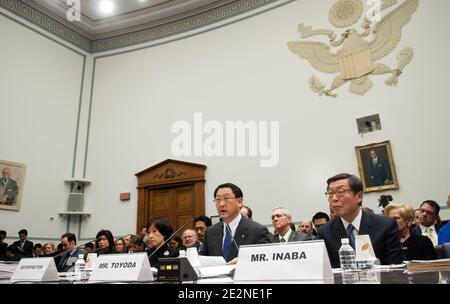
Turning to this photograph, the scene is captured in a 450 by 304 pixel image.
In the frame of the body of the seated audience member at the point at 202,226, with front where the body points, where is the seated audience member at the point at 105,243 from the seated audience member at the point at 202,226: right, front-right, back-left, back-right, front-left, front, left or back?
front-right

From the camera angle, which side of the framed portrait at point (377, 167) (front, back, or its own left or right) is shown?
front

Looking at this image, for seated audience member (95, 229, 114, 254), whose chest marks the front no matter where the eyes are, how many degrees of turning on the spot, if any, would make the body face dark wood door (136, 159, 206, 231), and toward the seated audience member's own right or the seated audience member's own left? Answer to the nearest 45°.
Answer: approximately 180°

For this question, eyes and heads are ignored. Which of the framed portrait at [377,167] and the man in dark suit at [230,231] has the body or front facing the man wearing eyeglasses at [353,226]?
the framed portrait

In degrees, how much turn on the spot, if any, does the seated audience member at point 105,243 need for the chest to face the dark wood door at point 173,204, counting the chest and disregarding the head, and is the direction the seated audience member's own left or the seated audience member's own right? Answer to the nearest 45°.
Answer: approximately 180°

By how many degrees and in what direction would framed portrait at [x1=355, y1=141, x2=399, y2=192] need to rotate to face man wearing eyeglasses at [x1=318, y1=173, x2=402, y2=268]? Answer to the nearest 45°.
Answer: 0° — it already faces them

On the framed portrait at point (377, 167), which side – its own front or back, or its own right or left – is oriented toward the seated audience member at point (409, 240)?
front

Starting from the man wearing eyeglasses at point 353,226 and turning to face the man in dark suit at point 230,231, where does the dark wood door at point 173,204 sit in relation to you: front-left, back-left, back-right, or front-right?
front-right

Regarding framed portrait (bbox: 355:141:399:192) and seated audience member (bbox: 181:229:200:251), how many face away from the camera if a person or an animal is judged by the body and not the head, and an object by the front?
0

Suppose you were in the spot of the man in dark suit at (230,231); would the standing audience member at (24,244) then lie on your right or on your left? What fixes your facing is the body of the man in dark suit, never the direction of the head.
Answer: on your right

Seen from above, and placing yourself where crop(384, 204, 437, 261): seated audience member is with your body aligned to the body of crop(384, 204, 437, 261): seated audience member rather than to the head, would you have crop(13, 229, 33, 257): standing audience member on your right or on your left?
on your right

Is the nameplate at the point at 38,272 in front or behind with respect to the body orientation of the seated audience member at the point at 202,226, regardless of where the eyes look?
in front

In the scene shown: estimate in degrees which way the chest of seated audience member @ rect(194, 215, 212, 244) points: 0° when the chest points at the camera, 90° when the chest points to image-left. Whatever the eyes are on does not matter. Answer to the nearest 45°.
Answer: approximately 45°

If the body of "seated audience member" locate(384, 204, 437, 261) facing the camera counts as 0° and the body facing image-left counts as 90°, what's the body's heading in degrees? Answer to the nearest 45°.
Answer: approximately 45°

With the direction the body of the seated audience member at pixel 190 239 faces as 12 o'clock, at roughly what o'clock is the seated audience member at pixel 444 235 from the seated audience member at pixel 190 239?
the seated audience member at pixel 444 235 is roughly at 8 o'clock from the seated audience member at pixel 190 239.

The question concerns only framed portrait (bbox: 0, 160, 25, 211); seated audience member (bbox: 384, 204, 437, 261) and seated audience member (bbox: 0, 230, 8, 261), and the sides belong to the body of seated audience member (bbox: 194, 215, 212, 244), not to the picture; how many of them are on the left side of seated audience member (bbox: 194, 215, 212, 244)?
1

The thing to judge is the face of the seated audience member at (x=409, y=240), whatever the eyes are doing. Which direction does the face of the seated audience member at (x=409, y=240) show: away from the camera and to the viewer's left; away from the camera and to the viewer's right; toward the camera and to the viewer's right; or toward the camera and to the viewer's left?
toward the camera and to the viewer's left

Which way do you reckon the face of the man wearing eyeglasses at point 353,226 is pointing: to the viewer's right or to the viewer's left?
to the viewer's left

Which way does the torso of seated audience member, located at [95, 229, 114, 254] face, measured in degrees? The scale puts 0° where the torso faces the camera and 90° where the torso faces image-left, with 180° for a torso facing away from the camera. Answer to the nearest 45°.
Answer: approximately 45°
